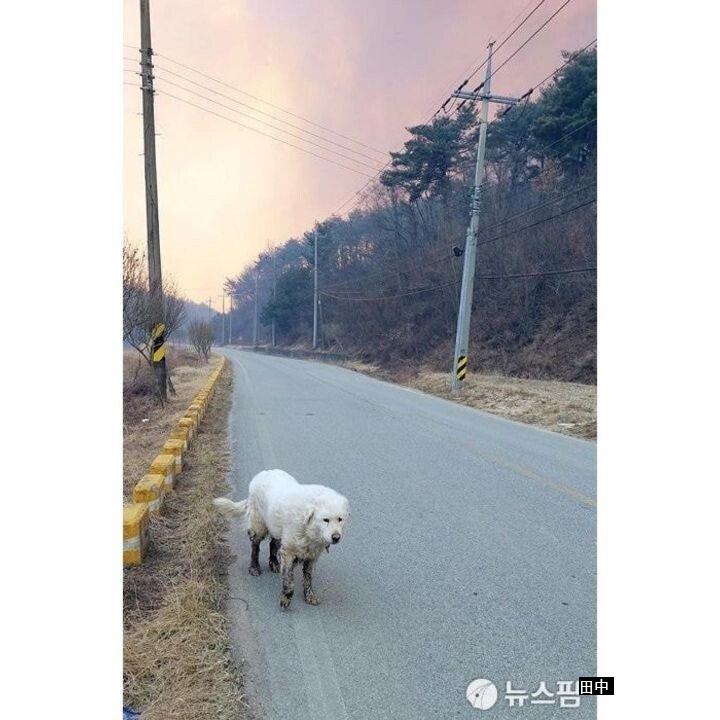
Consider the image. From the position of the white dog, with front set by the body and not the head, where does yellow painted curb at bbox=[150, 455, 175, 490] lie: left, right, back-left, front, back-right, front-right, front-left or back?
back

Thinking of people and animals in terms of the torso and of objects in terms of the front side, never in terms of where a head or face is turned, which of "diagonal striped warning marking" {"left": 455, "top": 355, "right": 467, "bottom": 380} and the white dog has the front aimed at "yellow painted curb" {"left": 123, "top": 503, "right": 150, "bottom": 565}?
the diagonal striped warning marking

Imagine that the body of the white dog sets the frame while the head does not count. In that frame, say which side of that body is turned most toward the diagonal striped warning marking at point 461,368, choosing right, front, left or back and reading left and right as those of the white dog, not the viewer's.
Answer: left

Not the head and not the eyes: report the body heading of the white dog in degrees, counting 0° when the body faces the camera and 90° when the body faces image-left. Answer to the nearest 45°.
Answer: approximately 315°

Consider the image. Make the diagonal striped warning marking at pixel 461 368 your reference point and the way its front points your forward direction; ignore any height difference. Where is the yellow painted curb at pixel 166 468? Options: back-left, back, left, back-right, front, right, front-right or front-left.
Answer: front

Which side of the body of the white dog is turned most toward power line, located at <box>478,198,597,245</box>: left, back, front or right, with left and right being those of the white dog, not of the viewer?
left

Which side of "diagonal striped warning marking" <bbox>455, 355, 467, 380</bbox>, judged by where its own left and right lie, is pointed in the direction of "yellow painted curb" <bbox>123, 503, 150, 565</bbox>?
front

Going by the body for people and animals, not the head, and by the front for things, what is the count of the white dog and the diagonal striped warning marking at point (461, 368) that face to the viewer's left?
0

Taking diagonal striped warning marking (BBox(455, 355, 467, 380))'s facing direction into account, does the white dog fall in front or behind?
in front

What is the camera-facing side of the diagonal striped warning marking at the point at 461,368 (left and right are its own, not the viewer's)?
front
